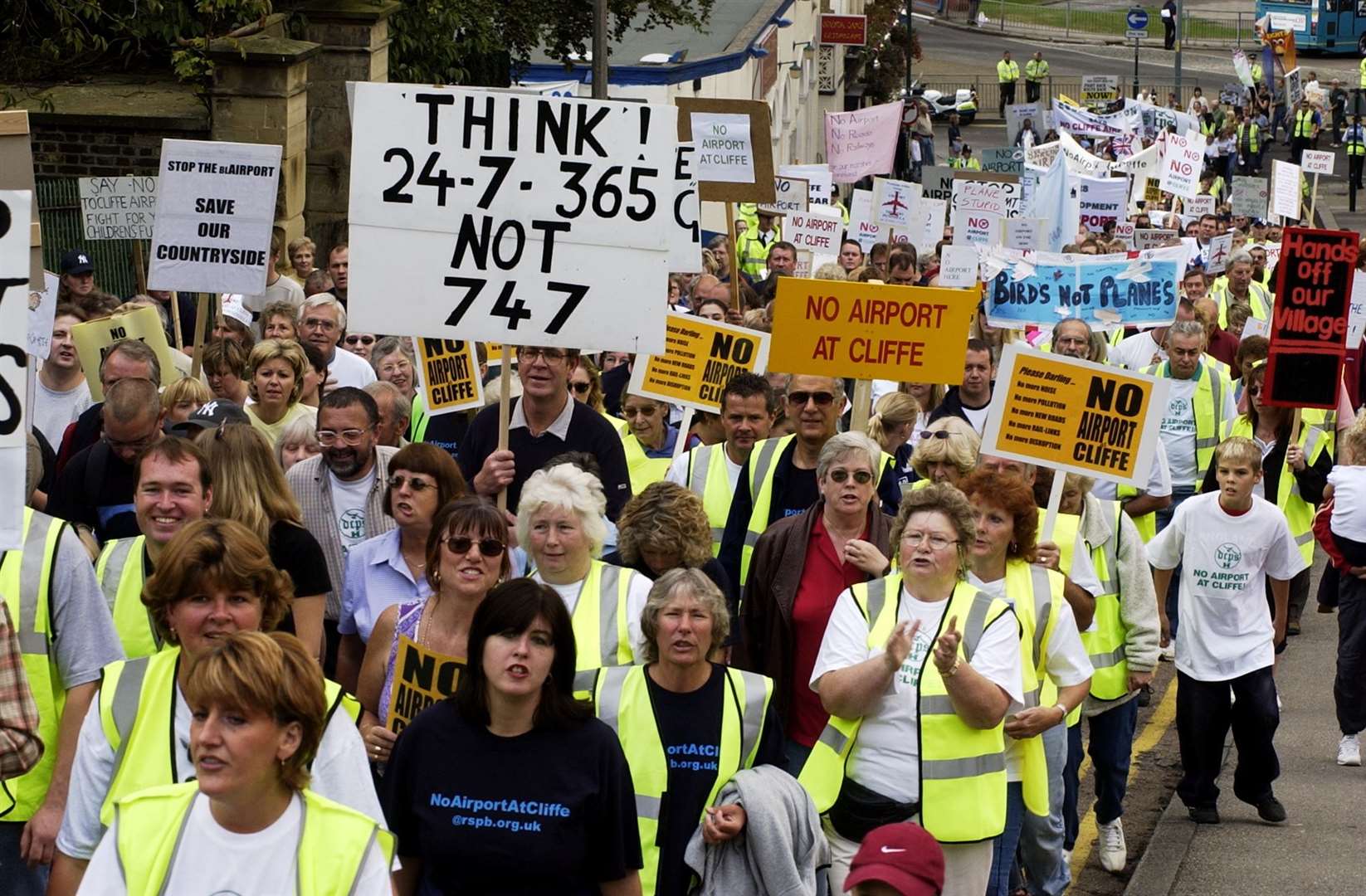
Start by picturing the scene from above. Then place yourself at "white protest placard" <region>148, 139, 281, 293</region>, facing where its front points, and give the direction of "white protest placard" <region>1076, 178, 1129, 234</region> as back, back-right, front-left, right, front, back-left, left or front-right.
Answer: back-left

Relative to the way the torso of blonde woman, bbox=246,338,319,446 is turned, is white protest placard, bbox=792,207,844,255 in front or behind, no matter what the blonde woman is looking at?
behind

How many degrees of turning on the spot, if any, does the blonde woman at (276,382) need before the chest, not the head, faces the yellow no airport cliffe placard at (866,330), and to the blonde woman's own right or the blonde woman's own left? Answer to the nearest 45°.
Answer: approximately 90° to the blonde woman's own left

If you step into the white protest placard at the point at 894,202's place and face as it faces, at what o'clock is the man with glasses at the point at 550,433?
The man with glasses is roughly at 12 o'clock from the white protest placard.

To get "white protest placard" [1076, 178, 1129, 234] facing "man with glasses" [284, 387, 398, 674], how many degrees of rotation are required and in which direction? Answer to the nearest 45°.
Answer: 0° — it already faces them

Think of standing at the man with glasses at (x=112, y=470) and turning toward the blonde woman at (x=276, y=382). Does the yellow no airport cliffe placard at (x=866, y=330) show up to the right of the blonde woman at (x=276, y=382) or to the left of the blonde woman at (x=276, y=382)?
right

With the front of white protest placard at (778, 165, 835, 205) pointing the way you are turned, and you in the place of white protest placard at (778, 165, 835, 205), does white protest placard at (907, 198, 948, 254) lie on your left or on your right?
on your left

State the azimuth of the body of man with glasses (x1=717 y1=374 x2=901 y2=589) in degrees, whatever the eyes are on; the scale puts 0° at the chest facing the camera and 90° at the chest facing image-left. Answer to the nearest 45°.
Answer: approximately 0°
